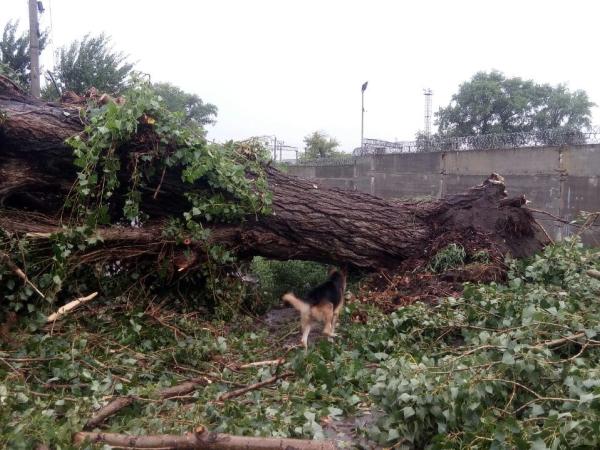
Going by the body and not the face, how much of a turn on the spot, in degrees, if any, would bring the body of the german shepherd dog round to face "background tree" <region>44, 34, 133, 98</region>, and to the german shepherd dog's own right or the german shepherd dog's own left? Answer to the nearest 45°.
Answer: approximately 90° to the german shepherd dog's own left

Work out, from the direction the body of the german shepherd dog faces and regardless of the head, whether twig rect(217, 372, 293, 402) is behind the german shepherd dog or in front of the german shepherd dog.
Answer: behind

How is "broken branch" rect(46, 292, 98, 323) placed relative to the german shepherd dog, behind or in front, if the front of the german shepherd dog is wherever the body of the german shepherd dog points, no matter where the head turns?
behind

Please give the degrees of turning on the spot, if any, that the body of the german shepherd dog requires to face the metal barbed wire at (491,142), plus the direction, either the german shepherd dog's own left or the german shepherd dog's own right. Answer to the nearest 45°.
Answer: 0° — it already faces it

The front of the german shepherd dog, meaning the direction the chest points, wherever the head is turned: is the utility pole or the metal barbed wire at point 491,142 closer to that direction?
the metal barbed wire

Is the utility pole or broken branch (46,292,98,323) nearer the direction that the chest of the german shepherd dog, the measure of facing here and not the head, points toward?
the utility pole

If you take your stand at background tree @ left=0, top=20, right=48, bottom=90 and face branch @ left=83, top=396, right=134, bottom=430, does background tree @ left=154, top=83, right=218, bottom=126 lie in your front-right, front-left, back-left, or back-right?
back-left

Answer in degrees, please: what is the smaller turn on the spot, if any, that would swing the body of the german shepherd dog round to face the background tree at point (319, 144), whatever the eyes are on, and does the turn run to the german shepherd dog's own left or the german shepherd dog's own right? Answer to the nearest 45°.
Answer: approximately 45° to the german shepherd dog's own left

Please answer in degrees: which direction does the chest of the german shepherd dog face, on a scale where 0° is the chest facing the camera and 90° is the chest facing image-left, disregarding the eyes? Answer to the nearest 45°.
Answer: approximately 225°
